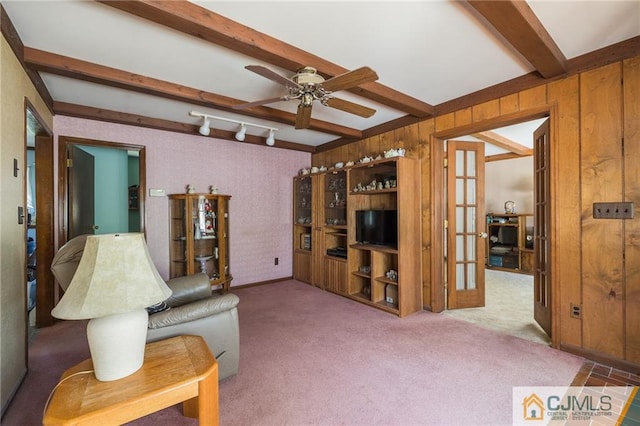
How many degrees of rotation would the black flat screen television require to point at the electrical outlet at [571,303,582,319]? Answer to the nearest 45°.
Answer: approximately 90° to its left

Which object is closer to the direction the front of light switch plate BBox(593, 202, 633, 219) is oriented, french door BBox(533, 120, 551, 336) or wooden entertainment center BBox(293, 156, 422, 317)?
the wooden entertainment center

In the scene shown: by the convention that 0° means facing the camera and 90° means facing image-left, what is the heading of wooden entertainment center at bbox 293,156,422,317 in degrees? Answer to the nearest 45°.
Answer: approximately 45°

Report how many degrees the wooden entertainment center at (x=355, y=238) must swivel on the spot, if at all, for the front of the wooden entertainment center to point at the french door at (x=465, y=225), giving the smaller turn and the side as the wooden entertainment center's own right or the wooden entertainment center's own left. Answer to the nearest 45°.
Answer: approximately 135° to the wooden entertainment center's own left

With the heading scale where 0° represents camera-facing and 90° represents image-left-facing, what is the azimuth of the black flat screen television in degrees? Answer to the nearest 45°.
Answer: approximately 45°

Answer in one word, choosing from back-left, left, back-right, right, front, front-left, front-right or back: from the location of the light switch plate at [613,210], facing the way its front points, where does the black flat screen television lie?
right

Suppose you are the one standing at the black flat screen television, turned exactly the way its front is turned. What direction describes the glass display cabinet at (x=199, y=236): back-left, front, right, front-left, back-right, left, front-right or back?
front-right

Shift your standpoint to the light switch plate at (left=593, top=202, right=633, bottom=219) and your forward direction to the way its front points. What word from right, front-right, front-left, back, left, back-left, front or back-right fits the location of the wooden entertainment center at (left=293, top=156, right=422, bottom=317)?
right
